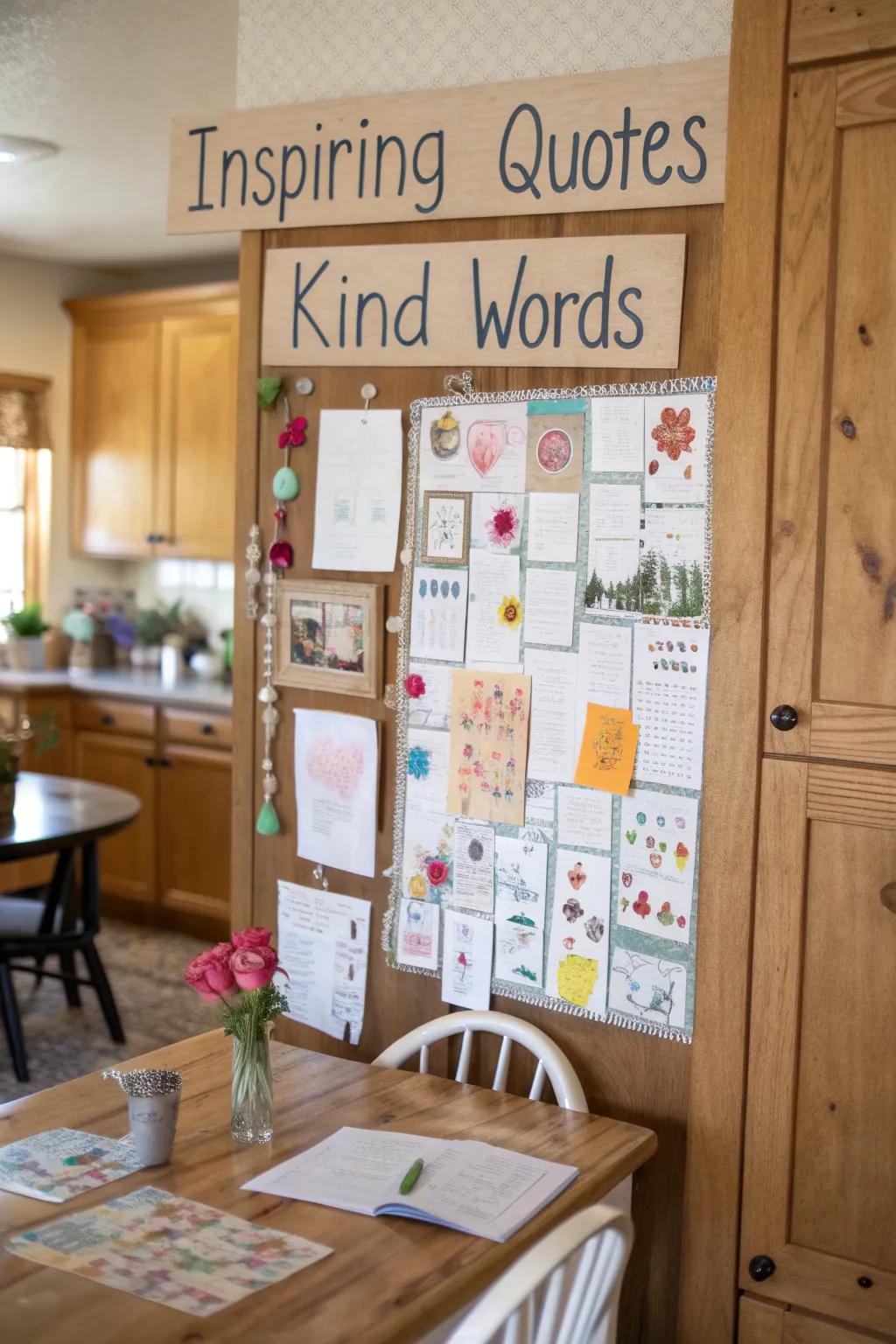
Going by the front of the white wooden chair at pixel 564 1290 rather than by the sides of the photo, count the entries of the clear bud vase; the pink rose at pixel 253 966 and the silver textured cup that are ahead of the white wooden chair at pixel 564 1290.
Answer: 3

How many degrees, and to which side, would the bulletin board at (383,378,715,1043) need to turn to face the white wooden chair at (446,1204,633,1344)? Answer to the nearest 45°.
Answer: approximately 45° to its left

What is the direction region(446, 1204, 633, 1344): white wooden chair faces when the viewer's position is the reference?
facing away from the viewer and to the left of the viewer

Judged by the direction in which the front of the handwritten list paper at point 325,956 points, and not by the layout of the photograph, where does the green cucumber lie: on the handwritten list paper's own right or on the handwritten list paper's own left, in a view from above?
on the handwritten list paper's own left
